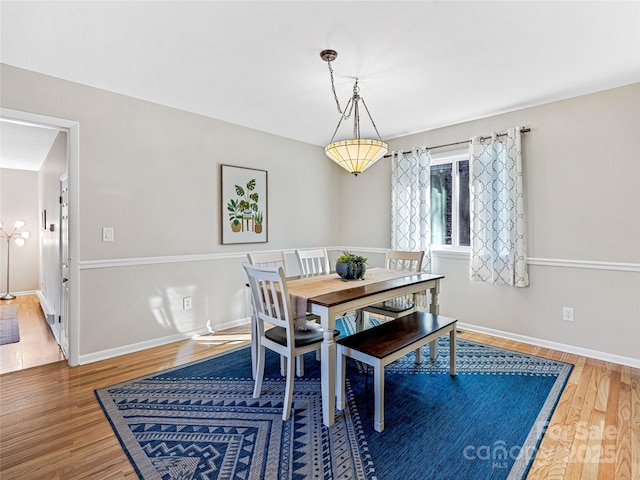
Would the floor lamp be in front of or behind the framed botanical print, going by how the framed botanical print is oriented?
behind

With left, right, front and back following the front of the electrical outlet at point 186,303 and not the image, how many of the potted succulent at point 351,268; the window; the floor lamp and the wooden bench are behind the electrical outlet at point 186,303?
1

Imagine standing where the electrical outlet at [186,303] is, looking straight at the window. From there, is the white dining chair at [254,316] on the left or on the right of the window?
right

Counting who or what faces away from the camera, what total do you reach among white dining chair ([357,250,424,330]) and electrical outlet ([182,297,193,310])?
0

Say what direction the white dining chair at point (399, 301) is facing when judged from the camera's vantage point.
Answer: facing the viewer and to the left of the viewer

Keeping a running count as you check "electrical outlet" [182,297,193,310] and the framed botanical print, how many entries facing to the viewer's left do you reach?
0

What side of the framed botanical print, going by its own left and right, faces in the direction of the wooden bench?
front

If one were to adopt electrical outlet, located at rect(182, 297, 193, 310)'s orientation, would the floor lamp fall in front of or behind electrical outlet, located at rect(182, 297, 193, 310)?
behind

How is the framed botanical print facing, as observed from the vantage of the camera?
facing the viewer and to the right of the viewer

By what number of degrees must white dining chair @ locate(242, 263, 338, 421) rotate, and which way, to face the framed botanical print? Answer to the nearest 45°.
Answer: approximately 45° to its left

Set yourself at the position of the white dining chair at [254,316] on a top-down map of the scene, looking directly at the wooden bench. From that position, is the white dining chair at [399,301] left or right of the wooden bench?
left

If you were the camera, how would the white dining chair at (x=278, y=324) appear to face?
facing away from the viewer and to the right of the viewer

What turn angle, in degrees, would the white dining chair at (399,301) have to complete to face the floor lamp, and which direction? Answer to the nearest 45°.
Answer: approximately 45° to its right
